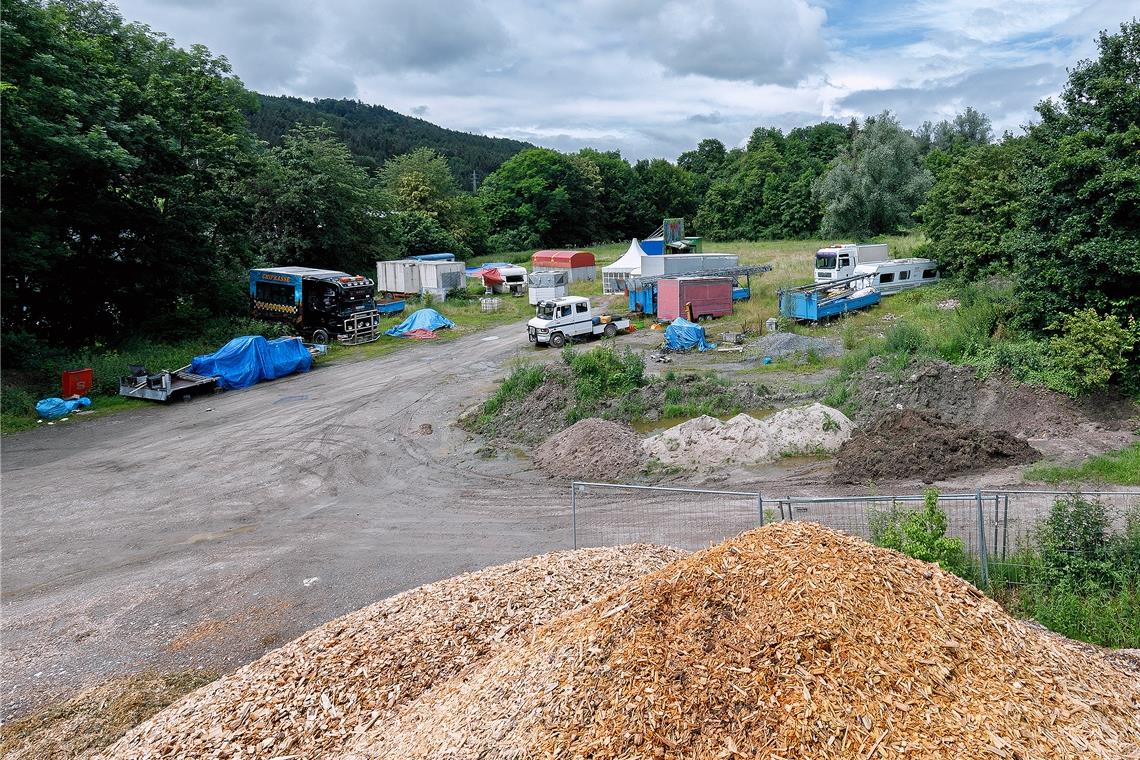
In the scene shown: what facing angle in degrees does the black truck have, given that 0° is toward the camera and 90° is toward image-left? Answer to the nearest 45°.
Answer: approximately 315°

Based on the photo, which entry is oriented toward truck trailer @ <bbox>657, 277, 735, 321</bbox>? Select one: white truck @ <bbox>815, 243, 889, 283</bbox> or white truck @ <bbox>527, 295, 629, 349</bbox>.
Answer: the white truck @ <bbox>815, 243, 889, 283</bbox>

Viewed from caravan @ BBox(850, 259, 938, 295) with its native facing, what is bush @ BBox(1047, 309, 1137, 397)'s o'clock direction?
The bush is roughly at 10 o'clock from the caravan.

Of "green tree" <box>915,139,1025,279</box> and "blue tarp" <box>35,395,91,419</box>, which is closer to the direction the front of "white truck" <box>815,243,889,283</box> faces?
the blue tarp

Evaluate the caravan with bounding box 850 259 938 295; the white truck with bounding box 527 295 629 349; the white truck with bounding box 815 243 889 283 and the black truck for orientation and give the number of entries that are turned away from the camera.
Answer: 0

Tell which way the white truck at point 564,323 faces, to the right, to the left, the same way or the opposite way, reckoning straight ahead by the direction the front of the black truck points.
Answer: to the right

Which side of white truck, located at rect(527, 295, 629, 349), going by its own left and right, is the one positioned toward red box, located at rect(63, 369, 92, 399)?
front

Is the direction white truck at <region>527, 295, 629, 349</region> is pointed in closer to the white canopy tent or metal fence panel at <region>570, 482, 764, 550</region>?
the metal fence panel

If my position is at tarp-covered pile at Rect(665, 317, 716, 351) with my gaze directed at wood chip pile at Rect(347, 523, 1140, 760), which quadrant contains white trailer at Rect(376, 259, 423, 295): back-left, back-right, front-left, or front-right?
back-right

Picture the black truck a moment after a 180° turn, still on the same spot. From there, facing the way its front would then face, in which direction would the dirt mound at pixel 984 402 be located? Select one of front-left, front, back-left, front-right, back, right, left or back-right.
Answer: back

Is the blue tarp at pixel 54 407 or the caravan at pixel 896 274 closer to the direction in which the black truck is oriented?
the caravan

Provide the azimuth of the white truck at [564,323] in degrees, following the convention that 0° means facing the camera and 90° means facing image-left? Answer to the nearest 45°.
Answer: approximately 45°

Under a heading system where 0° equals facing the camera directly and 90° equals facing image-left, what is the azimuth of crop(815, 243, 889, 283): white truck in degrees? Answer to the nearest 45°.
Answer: approximately 45°

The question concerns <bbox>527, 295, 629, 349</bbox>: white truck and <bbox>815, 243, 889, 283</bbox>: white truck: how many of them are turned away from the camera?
0

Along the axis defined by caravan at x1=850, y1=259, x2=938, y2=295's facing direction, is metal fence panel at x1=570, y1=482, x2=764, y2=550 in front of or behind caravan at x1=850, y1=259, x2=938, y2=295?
in front

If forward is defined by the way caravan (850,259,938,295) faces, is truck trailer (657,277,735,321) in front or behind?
in front

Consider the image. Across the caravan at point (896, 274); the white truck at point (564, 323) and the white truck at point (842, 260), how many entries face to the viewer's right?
0

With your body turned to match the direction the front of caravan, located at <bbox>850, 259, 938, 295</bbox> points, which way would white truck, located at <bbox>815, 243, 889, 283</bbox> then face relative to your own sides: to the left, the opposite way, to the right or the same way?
the same way

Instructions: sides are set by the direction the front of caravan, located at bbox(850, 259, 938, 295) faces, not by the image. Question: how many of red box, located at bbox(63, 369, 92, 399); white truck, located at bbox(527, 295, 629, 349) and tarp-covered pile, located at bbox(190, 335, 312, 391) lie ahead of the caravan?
3

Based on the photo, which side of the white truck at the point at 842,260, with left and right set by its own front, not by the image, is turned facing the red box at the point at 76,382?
front

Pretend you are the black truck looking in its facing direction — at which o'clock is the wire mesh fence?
The wire mesh fence is roughly at 1 o'clock from the black truck.

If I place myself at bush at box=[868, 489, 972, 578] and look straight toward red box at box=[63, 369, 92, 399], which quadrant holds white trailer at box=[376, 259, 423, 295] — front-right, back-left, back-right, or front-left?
front-right
